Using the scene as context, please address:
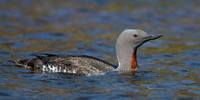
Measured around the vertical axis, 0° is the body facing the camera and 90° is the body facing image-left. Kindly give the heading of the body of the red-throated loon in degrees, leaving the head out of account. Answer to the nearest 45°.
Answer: approximately 270°
